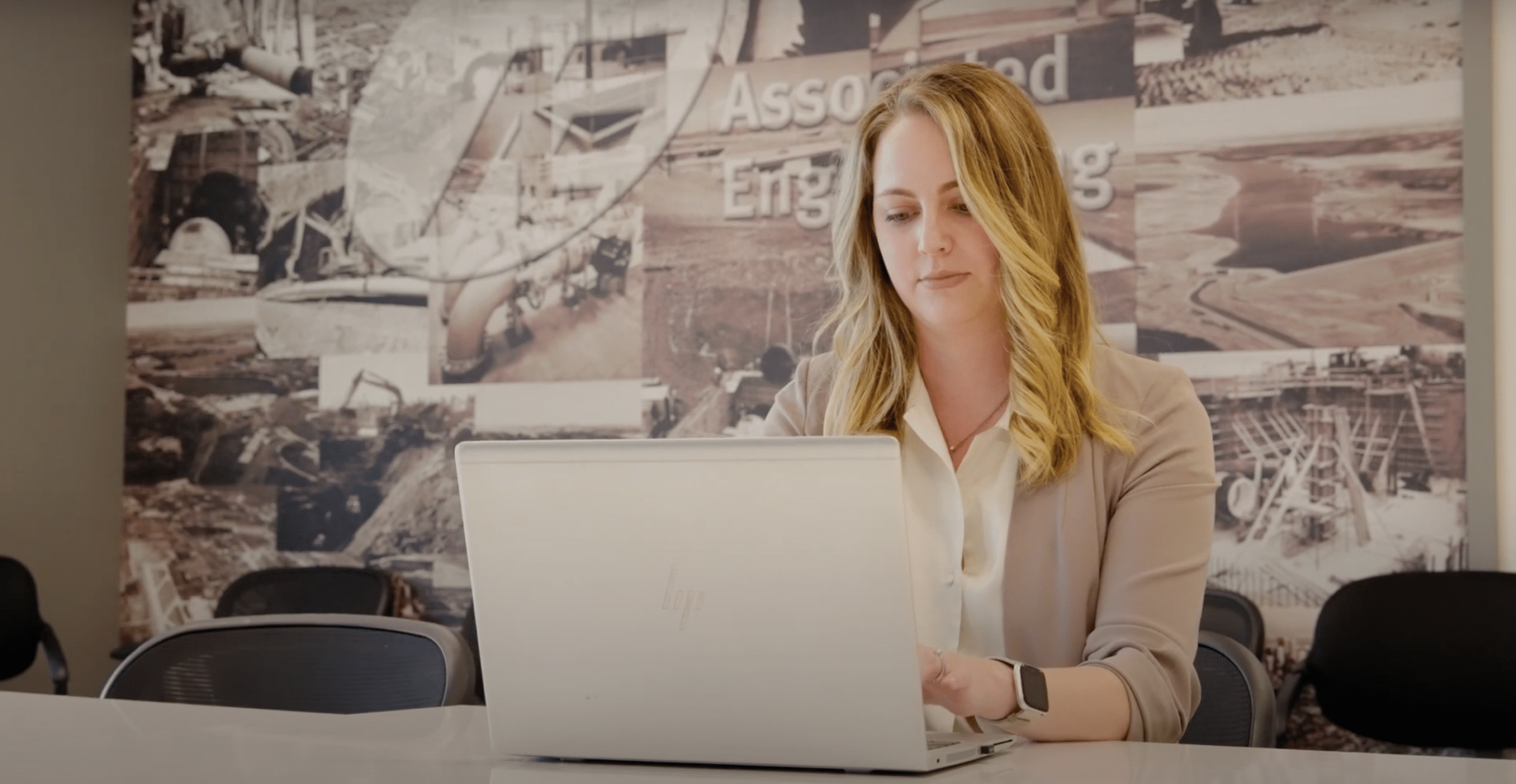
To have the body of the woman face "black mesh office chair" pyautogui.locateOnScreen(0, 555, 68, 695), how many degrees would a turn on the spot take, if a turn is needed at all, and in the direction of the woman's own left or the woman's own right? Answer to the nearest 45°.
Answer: approximately 90° to the woman's own right

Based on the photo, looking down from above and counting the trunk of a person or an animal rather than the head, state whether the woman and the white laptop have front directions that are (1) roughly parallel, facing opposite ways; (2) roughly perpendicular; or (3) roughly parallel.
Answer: roughly parallel, facing opposite ways

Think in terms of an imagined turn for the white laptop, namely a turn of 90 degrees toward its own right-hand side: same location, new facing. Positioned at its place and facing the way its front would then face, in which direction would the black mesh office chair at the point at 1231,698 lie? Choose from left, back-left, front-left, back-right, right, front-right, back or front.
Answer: left

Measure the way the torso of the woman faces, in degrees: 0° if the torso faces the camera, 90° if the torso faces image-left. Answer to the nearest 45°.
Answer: approximately 45°

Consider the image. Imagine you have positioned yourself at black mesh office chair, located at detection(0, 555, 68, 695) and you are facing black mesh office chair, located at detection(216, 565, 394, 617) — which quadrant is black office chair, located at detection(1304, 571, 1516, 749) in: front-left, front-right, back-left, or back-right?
front-right

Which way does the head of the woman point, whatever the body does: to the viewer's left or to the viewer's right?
to the viewer's left

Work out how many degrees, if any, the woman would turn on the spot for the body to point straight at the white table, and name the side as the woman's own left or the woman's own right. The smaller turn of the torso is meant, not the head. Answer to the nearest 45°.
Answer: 0° — they already face it

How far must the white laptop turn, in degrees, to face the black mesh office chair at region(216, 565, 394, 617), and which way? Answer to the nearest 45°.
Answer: approximately 45° to its left

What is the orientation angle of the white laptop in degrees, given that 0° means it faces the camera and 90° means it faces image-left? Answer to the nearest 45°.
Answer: approximately 225°
